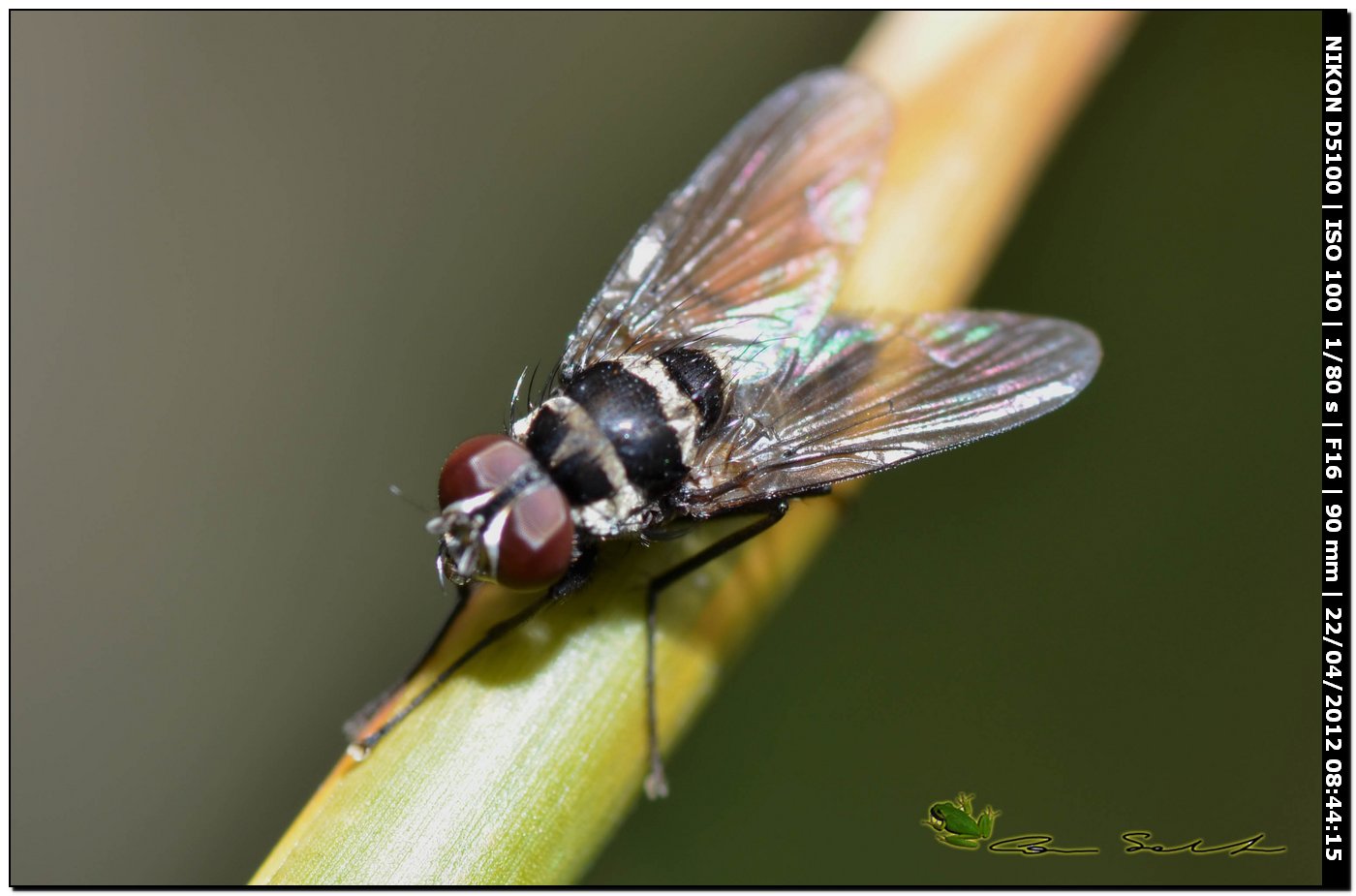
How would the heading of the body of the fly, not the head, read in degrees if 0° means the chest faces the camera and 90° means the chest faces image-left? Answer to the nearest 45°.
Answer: approximately 45°
